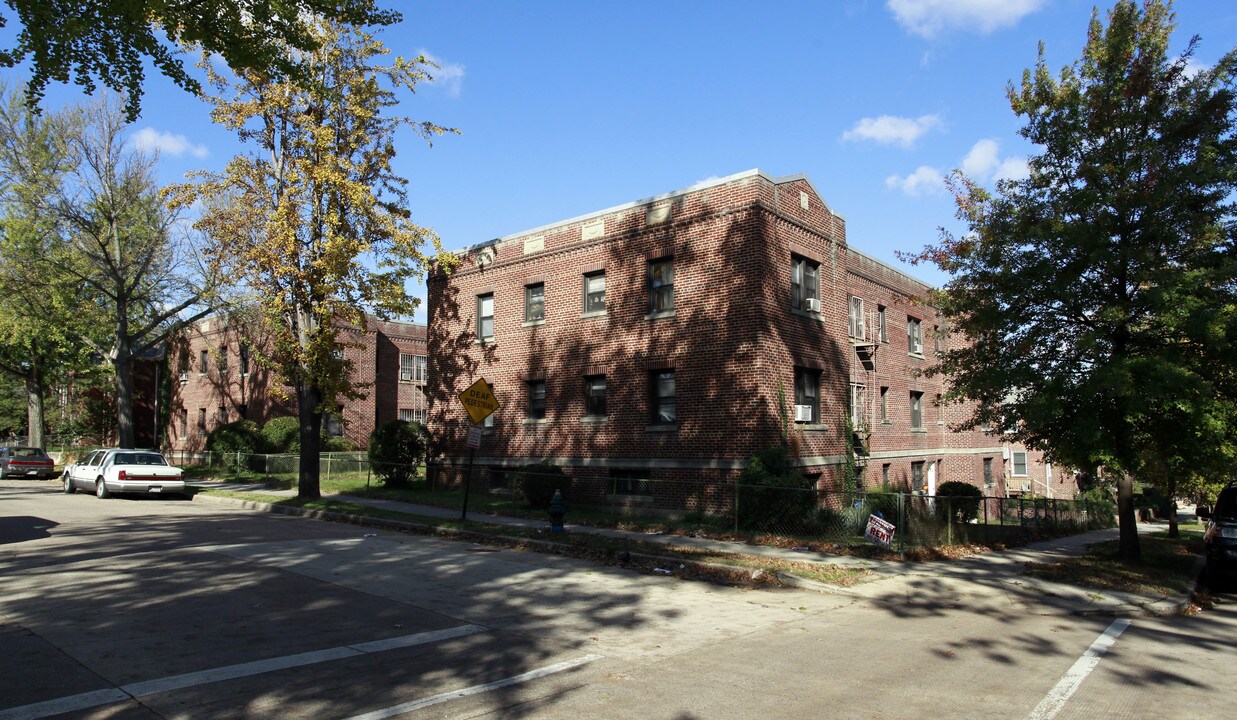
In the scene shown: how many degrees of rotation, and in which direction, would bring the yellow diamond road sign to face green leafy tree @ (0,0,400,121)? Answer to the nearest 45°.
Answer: approximately 45° to its right

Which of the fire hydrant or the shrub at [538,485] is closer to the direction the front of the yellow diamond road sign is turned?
the fire hydrant

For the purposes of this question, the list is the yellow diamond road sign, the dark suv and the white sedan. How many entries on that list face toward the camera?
2

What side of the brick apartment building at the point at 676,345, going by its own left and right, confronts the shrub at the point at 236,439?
right

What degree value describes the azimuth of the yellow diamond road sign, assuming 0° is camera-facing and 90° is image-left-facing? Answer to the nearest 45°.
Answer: approximately 0°

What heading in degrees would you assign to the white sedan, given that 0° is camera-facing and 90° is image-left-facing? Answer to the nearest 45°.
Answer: approximately 135°

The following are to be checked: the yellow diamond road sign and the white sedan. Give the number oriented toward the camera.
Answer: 1

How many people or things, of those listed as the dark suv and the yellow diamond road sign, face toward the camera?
2
